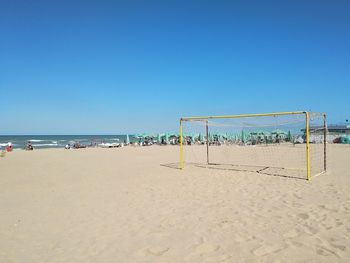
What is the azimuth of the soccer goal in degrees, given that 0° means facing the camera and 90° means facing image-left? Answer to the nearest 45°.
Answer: approximately 45°
